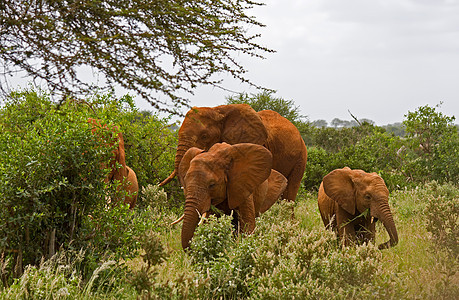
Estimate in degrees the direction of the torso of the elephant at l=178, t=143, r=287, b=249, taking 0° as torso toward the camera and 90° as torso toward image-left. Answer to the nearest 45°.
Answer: approximately 45°

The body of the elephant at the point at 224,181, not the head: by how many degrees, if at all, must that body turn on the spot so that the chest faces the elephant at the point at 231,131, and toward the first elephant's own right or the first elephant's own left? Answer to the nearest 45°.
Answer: approximately 135° to the first elephant's own right

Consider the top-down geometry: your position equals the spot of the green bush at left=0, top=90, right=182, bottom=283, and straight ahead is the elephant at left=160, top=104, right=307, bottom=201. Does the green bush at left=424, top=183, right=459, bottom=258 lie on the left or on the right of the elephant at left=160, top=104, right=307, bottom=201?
right

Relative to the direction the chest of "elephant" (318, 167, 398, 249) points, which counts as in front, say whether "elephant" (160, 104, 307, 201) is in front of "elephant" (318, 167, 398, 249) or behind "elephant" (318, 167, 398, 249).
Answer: behind

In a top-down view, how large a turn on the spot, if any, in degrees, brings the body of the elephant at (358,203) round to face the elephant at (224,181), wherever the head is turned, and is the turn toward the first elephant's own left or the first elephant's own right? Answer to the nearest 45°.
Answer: approximately 90° to the first elephant's own right

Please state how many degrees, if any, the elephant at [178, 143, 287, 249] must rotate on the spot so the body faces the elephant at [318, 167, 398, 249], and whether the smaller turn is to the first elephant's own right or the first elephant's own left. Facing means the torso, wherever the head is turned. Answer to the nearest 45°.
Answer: approximately 135° to the first elephant's own left

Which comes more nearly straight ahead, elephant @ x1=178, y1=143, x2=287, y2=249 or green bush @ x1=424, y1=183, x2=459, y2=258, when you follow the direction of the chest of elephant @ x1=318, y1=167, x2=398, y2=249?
the green bush

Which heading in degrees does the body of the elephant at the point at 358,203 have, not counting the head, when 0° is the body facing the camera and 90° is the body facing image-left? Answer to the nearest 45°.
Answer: approximately 315°

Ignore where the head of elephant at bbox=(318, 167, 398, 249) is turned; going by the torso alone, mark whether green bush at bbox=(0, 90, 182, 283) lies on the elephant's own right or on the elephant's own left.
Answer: on the elephant's own right
